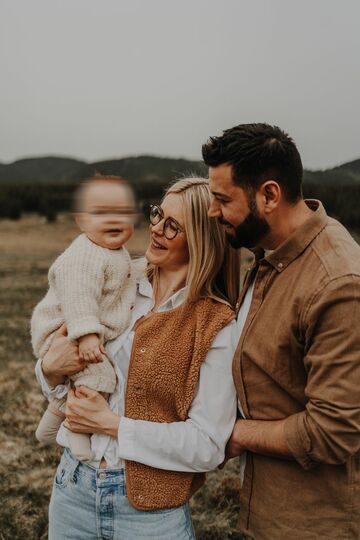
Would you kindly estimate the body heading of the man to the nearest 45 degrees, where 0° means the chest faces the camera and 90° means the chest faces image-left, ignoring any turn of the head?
approximately 90°

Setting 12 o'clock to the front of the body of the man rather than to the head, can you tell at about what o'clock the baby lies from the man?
The baby is roughly at 12 o'clock from the man.

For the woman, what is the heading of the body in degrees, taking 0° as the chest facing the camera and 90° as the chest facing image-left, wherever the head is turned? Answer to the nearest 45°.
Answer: approximately 45°

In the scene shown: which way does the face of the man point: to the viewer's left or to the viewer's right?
to the viewer's left
